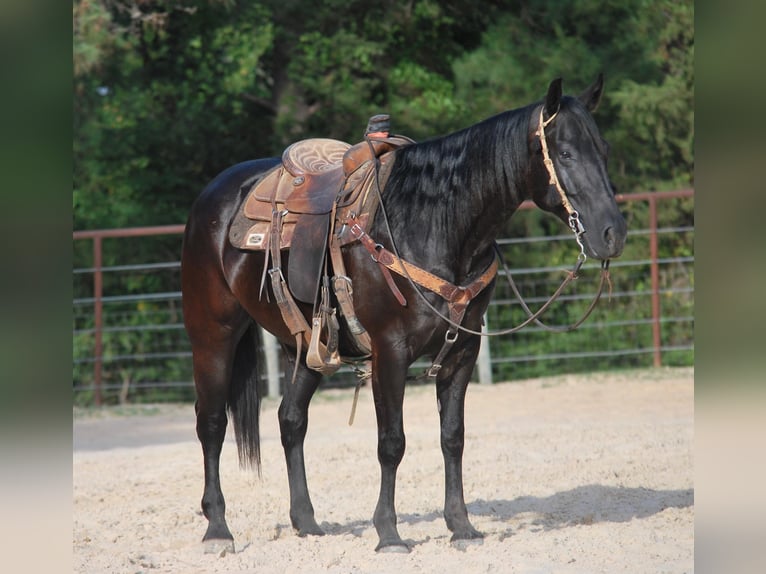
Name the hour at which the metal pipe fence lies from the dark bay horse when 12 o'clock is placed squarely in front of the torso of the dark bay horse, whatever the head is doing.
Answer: The metal pipe fence is roughly at 8 o'clock from the dark bay horse.

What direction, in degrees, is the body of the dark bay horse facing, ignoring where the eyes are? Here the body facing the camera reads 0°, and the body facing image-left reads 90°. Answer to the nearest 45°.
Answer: approximately 315°
